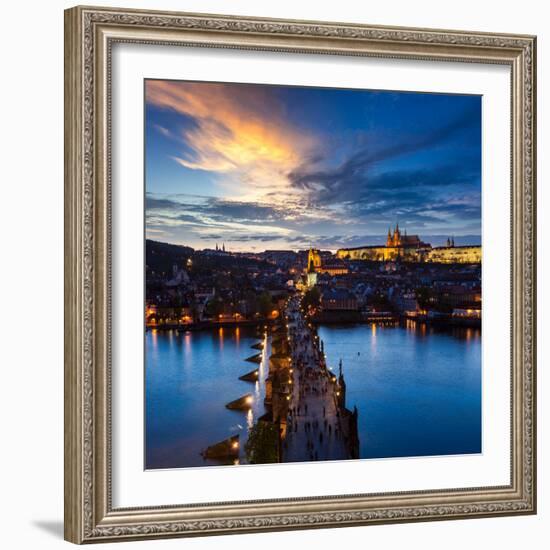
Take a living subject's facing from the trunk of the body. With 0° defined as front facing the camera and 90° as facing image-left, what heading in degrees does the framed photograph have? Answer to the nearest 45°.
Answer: approximately 315°
